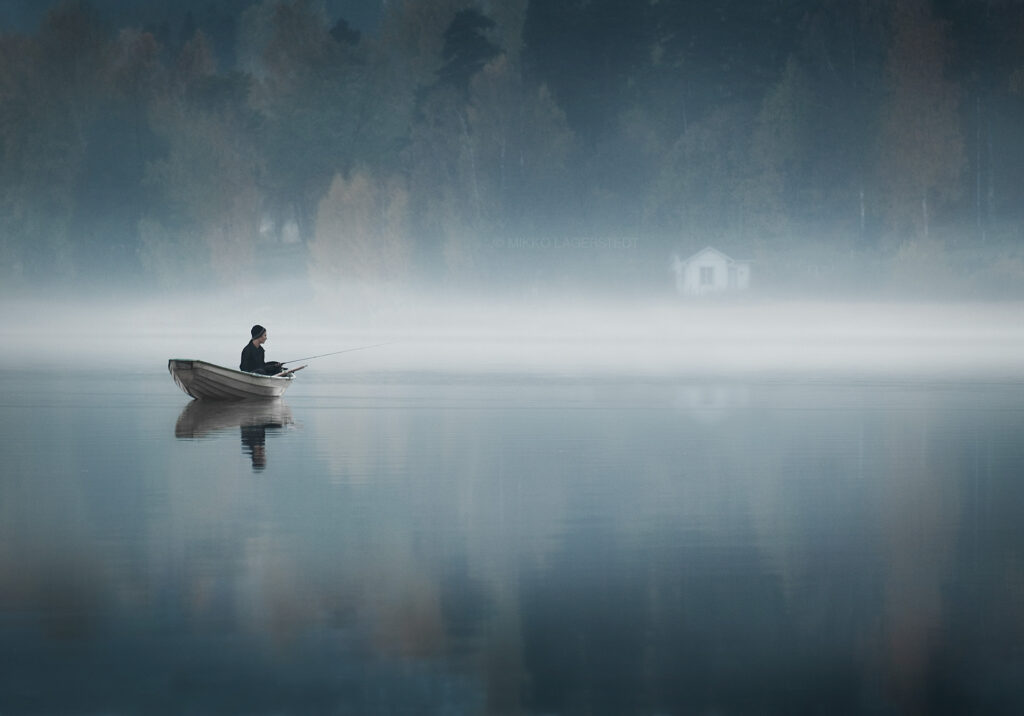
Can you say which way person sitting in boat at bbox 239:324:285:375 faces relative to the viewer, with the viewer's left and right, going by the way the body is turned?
facing to the right of the viewer
